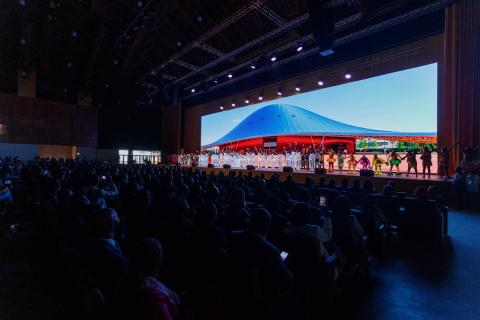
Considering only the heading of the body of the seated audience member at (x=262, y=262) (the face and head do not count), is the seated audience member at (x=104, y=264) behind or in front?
behind

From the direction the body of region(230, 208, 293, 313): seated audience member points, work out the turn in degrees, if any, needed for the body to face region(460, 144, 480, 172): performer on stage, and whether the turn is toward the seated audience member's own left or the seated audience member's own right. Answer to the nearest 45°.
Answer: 0° — they already face them

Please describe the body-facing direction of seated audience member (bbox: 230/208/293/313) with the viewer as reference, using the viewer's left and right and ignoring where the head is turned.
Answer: facing away from the viewer and to the right of the viewer

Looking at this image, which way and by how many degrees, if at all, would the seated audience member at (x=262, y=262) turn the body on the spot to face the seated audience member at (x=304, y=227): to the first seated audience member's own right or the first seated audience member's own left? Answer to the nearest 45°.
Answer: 0° — they already face them

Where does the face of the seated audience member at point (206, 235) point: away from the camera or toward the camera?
away from the camera

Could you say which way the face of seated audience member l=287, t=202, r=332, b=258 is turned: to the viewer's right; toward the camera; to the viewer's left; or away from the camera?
away from the camera

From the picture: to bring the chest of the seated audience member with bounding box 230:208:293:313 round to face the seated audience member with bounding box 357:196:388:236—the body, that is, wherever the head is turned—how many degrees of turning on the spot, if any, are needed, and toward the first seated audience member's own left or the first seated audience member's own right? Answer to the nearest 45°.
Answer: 0° — they already face them

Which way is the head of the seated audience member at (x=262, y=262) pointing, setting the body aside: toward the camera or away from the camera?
away from the camera

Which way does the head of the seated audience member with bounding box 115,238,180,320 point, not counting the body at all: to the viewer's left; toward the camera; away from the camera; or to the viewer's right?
away from the camera

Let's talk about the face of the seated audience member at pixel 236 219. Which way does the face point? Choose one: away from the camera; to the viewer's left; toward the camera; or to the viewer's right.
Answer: away from the camera

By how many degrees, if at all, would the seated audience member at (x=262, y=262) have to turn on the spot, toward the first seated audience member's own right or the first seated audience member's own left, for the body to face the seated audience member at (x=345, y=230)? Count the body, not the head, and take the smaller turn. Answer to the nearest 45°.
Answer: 0° — they already face them

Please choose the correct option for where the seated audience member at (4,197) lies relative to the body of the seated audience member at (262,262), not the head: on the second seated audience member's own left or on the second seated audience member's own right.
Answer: on the second seated audience member's own left
